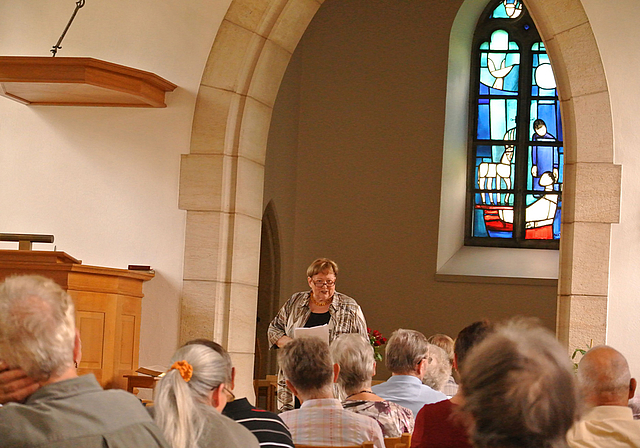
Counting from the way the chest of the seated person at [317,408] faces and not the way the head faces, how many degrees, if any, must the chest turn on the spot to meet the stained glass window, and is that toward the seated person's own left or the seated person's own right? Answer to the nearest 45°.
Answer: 0° — they already face it

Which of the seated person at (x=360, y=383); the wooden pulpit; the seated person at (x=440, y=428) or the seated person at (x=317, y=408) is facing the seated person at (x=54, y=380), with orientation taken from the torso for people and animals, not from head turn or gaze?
the wooden pulpit

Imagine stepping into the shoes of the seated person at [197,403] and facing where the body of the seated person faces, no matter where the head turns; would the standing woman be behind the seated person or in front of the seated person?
in front

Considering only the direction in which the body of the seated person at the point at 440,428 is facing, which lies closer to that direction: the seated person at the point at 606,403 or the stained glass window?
the stained glass window

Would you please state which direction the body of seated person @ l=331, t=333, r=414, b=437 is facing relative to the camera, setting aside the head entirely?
away from the camera

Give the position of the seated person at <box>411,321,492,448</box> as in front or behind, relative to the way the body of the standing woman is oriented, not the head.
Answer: in front

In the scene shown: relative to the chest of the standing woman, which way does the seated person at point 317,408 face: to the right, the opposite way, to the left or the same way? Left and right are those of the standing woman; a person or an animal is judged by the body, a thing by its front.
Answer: the opposite way

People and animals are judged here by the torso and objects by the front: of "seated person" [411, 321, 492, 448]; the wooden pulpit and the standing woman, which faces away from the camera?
the seated person

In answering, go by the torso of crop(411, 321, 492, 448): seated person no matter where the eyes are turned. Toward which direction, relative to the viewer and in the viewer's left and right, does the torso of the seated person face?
facing away from the viewer

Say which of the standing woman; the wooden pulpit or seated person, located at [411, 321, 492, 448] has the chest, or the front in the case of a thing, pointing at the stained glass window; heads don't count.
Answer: the seated person

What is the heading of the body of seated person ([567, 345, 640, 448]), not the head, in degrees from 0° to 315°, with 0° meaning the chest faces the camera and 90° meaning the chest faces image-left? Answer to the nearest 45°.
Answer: approximately 180°

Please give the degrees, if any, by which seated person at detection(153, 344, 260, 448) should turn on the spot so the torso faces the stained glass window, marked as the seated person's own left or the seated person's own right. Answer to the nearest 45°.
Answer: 0° — they already face it

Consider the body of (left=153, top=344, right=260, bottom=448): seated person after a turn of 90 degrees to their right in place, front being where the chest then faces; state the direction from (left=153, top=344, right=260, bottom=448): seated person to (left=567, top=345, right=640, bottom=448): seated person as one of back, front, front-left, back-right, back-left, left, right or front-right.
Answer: front-left

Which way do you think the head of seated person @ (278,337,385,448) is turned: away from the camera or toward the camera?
away from the camera

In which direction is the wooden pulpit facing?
toward the camera
